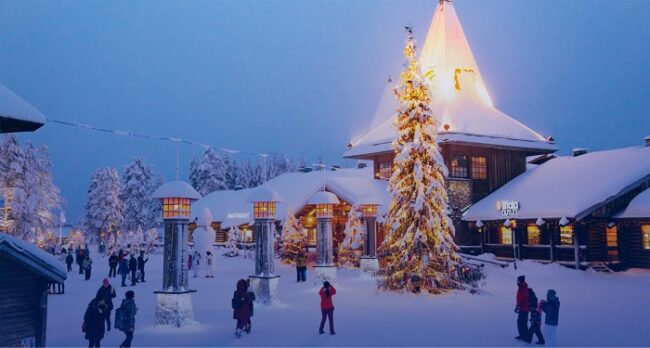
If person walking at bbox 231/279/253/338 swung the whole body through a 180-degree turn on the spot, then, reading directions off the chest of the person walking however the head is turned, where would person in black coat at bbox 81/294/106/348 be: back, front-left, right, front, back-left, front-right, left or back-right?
front-right

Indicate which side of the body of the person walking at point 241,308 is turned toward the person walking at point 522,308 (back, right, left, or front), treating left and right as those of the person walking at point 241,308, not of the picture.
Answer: right

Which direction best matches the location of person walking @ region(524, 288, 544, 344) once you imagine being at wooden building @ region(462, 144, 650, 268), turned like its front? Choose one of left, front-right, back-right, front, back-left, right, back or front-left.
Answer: front-left

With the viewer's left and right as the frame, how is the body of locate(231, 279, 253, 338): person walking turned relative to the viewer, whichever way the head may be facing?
facing away from the viewer

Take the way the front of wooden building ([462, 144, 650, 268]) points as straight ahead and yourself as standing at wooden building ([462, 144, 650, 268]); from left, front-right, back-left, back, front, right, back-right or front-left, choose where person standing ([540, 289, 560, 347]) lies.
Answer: front-left

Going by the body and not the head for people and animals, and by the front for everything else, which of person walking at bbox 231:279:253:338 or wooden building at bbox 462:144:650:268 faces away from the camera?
the person walking

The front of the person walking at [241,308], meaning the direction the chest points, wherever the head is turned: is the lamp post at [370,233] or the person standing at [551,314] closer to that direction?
the lamp post

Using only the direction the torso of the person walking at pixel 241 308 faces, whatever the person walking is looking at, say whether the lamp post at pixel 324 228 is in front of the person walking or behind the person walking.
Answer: in front

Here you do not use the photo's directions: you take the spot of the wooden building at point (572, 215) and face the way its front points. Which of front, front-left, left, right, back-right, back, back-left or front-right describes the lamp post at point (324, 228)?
front

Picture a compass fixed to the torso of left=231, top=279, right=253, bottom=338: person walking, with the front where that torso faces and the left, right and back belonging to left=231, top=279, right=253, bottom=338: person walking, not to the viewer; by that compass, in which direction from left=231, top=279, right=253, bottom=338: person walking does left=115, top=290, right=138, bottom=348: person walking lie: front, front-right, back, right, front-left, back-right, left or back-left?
back-left

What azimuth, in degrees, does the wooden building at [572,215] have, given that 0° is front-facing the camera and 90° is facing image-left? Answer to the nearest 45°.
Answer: approximately 45°

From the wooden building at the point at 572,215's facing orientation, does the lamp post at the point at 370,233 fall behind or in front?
in front

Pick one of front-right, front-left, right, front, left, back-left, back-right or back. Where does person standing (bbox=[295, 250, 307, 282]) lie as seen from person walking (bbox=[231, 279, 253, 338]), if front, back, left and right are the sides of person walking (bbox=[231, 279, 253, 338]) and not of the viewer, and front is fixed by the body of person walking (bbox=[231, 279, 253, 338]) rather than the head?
front

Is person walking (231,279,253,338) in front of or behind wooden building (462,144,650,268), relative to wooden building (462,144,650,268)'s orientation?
in front

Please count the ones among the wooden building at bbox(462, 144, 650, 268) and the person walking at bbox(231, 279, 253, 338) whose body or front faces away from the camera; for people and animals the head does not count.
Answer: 1
